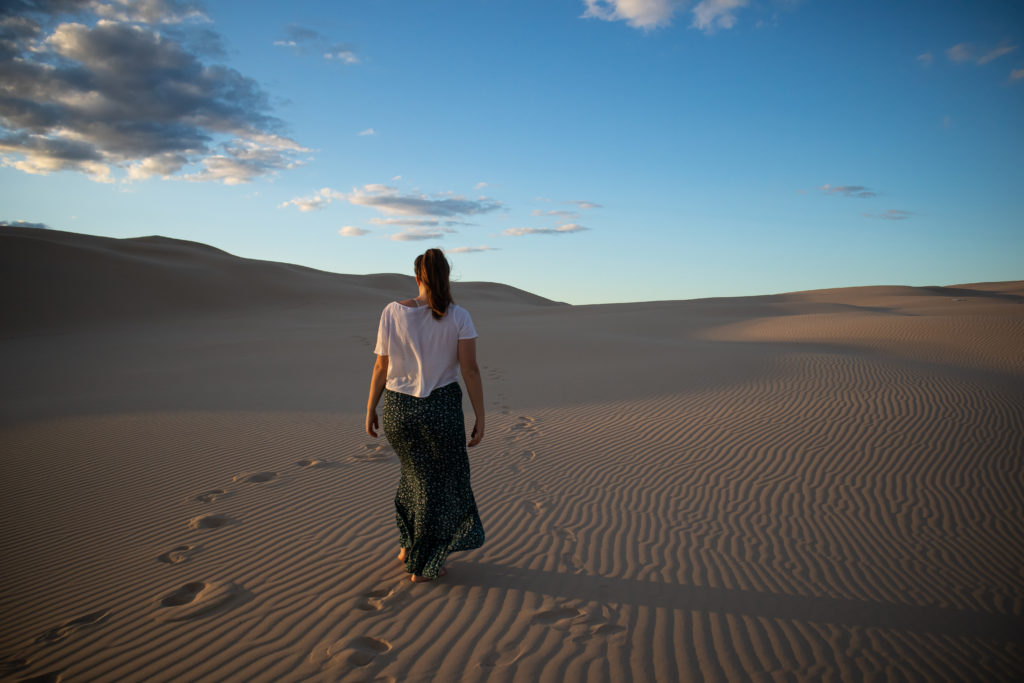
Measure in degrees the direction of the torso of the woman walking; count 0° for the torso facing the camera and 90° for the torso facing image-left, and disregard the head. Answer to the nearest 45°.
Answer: approximately 180°
